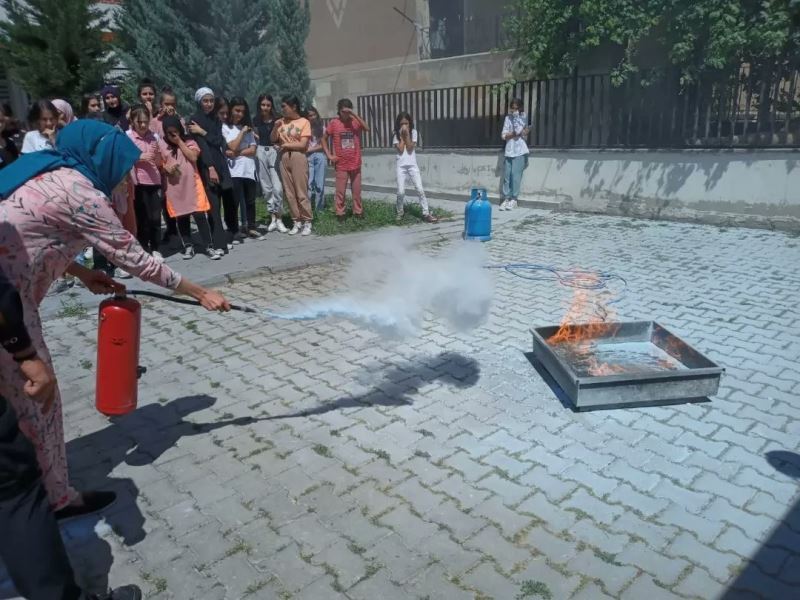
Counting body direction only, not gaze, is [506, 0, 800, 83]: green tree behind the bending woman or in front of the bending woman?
in front

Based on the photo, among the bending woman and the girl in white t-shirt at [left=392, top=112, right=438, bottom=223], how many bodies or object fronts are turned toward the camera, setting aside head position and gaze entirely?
1

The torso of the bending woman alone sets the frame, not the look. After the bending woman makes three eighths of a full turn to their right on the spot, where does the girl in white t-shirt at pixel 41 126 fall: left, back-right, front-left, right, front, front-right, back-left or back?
back-right

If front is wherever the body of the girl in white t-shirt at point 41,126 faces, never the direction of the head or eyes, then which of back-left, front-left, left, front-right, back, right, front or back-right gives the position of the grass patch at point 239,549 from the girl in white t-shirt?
front-right

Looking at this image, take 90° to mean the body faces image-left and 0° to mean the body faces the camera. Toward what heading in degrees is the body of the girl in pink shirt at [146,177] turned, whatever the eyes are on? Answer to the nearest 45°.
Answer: approximately 315°

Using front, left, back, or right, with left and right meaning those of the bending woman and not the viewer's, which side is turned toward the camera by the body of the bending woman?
right

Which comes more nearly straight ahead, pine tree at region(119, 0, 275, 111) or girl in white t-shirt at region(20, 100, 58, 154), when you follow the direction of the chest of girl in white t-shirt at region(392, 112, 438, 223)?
the girl in white t-shirt

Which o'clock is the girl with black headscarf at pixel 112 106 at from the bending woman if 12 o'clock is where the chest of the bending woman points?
The girl with black headscarf is roughly at 9 o'clock from the bending woman.
